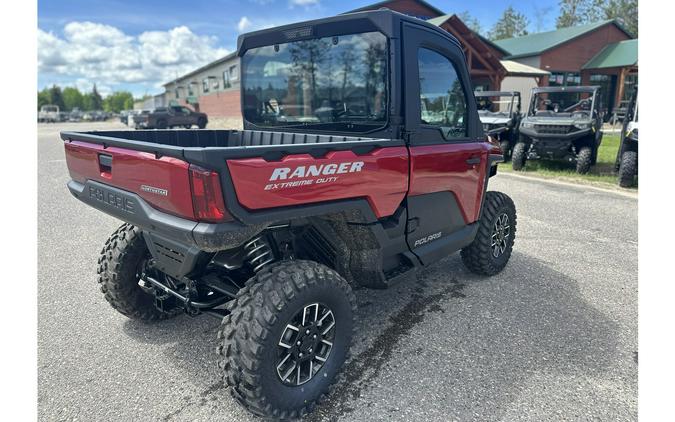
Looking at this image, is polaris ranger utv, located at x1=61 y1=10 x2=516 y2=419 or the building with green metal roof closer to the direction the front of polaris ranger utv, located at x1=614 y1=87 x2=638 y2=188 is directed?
the polaris ranger utv

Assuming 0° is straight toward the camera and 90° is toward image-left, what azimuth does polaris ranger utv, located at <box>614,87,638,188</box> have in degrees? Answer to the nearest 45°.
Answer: approximately 0°

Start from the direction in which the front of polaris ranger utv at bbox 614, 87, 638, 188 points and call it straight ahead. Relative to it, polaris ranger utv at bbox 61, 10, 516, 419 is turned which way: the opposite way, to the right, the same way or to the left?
the opposite way

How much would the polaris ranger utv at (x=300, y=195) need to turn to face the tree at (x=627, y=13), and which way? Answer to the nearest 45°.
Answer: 0° — it already faces it

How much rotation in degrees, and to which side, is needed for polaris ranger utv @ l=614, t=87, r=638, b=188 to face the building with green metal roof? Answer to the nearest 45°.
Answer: approximately 180°

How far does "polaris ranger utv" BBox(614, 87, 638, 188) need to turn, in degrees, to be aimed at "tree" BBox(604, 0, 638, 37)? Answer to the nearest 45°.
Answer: approximately 180°

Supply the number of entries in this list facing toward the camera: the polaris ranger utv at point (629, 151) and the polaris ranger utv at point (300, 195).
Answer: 1

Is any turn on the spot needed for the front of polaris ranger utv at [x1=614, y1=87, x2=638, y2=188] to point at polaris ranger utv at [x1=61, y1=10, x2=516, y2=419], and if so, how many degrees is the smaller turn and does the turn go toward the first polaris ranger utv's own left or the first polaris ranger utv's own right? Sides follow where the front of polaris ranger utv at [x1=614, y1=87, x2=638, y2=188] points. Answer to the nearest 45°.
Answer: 0° — it already faces it

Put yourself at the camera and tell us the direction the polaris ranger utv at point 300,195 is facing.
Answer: facing away from the viewer and to the right of the viewer
